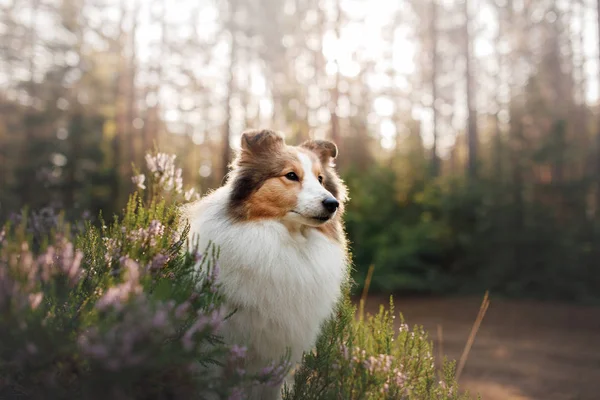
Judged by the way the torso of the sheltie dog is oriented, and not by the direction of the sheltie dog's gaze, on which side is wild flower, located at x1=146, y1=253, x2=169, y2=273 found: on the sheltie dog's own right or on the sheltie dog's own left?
on the sheltie dog's own right

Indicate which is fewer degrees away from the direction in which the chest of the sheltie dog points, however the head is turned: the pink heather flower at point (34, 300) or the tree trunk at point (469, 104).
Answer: the pink heather flower

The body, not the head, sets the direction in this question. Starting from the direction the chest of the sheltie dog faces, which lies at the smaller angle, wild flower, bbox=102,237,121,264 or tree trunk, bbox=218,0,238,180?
the wild flower

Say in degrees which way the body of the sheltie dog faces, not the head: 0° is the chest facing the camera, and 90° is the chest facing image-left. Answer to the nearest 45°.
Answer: approximately 315°

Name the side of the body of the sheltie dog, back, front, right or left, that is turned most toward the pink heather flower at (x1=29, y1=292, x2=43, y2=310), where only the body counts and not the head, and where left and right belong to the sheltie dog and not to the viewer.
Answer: right

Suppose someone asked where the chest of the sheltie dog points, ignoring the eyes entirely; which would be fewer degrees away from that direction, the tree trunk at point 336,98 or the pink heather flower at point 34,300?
the pink heather flower

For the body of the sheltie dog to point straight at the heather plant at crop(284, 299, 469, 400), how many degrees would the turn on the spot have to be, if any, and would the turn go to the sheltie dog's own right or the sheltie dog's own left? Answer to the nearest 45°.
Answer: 0° — it already faces it

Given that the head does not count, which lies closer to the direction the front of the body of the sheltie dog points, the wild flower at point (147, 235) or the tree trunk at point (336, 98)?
the wild flower

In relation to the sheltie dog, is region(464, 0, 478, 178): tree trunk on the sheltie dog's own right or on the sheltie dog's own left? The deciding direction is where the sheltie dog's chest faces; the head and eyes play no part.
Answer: on the sheltie dog's own left

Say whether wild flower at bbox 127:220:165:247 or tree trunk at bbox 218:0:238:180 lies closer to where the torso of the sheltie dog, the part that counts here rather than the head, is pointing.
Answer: the wild flower
